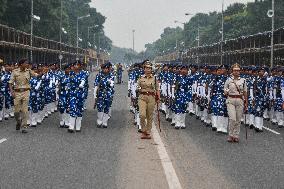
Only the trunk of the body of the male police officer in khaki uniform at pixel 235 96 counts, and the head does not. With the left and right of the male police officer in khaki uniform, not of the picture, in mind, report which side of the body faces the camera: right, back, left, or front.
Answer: front

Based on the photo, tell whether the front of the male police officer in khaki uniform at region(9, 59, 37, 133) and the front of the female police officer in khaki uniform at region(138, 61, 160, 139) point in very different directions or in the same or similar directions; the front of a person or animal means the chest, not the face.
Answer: same or similar directions

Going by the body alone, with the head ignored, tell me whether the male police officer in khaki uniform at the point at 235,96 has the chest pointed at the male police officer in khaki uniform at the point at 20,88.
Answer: no

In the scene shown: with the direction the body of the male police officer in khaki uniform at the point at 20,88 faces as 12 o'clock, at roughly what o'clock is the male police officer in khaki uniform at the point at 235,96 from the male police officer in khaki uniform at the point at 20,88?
the male police officer in khaki uniform at the point at 235,96 is roughly at 10 o'clock from the male police officer in khaki uniform at the point at 20,88.

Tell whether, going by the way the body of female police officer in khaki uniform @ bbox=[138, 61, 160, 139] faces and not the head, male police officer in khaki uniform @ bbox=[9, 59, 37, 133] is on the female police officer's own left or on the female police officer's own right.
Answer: on the female police officer's own right

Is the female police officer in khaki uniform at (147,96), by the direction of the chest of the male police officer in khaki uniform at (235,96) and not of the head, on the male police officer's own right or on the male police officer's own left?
on the male police officer's own right

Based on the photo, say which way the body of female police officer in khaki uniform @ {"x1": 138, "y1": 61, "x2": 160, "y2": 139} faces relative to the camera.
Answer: toward the camera

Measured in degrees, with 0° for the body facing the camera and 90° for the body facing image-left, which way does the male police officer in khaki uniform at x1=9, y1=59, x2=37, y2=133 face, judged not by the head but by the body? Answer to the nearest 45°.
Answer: approximately 0°

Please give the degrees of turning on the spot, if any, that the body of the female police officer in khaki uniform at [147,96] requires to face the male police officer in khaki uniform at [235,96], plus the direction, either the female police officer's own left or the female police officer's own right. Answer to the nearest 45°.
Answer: approximately 90° to the female police officer's own left

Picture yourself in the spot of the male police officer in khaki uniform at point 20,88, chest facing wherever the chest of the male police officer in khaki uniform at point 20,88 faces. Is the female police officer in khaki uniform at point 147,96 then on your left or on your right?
on your left
